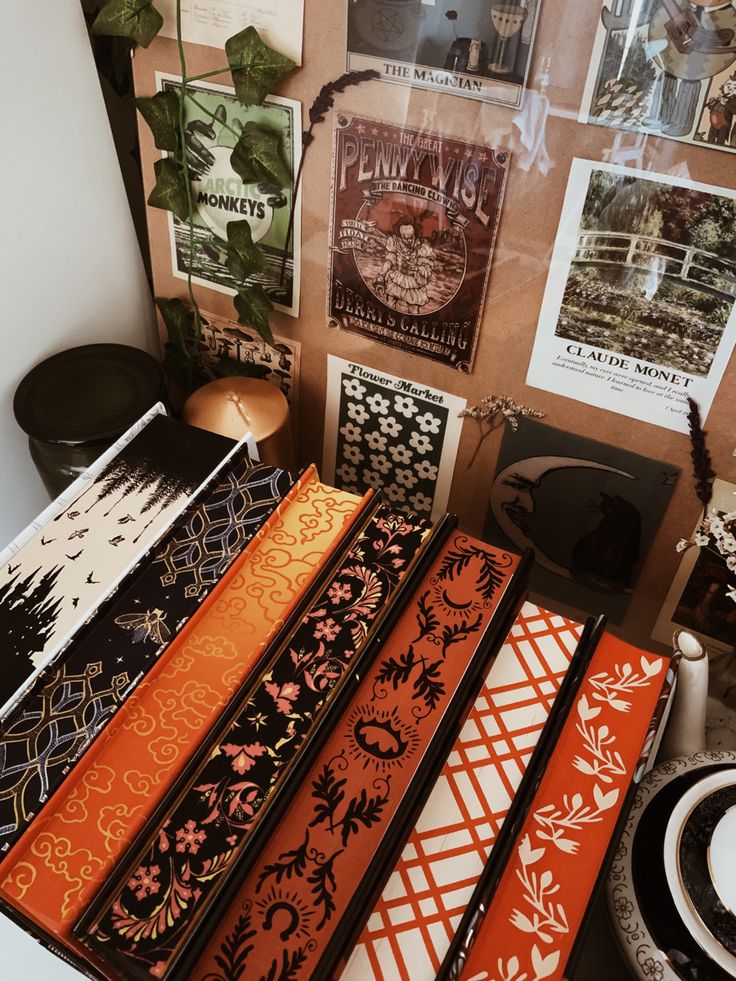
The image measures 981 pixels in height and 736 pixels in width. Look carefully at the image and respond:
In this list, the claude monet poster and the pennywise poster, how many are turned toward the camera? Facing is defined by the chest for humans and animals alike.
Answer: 2

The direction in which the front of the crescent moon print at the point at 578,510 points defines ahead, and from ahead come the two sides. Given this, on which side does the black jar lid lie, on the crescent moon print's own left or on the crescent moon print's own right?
on the crescent moon print's own right

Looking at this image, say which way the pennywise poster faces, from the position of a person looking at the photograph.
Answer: facing the viewer

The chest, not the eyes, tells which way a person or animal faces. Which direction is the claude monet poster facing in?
toward the camera
